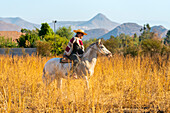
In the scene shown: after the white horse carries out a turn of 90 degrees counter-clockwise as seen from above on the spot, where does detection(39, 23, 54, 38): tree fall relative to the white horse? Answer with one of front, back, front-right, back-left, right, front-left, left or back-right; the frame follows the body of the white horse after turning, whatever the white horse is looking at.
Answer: front

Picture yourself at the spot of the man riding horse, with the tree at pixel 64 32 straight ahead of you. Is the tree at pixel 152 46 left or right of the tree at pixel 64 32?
right

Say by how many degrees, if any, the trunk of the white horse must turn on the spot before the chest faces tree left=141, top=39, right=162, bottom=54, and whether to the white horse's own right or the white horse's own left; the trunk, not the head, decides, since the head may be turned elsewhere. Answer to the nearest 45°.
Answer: approximately 45° to the white horse's own left

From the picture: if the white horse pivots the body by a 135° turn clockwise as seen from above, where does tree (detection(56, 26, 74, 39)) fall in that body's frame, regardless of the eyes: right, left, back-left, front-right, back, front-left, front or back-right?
back-right

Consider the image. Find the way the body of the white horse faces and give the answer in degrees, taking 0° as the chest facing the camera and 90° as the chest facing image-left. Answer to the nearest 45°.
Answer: approximately 270°
